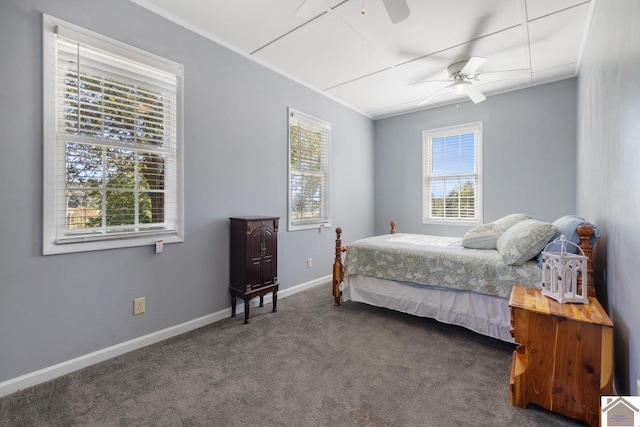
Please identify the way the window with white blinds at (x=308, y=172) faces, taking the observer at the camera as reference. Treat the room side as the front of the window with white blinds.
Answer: facing the viewer and to the right of the viewer

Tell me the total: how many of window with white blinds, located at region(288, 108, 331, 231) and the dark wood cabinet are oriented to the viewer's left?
0

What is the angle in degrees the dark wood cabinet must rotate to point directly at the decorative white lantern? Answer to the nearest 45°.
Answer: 0° — it already faces it

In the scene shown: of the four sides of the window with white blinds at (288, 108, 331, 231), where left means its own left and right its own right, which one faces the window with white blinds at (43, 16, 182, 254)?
right

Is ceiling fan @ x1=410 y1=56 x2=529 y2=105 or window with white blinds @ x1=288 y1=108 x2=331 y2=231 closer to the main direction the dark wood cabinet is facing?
the ceiling fan

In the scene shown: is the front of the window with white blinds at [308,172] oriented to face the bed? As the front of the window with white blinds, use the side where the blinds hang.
yes

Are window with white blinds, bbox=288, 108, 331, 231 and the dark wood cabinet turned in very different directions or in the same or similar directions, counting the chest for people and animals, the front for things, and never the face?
same or similar directions

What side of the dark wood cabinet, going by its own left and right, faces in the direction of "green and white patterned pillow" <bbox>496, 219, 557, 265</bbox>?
front

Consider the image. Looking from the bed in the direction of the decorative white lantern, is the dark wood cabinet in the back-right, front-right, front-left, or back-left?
back-right

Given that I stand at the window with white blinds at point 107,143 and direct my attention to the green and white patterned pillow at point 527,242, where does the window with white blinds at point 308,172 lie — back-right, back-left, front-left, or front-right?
front-left

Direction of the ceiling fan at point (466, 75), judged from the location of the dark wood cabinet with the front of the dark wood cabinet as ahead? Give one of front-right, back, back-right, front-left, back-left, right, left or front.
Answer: front-left

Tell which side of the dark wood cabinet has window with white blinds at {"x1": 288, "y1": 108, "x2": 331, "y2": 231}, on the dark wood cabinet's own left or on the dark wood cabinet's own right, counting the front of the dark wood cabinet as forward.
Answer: on the dark wood cabinet's own left
